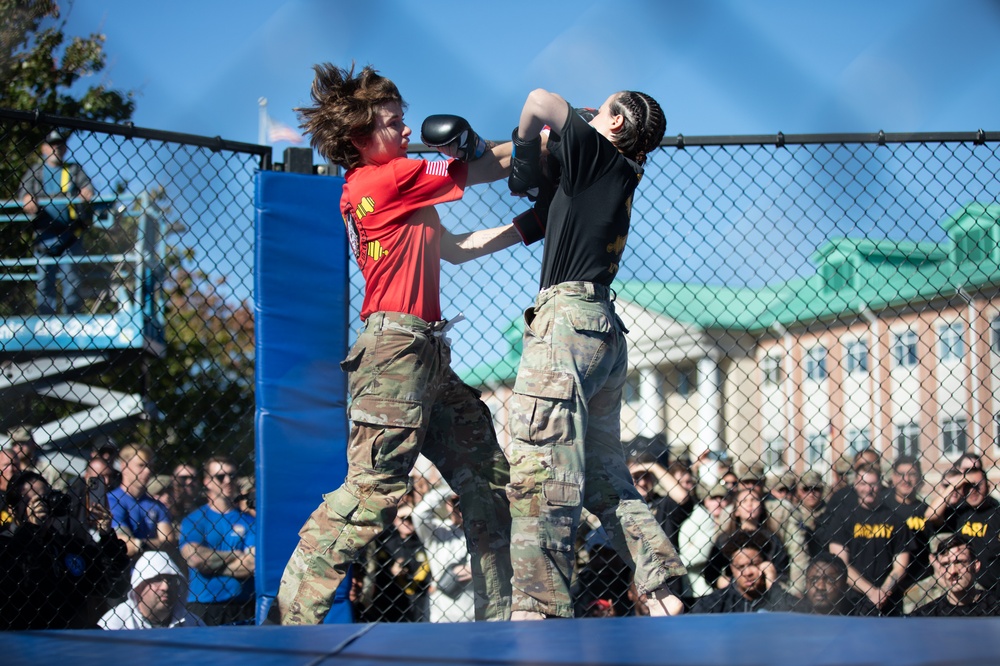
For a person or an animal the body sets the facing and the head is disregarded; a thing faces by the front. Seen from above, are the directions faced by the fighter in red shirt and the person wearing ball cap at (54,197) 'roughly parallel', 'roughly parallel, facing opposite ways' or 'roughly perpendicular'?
roughly perpendicular

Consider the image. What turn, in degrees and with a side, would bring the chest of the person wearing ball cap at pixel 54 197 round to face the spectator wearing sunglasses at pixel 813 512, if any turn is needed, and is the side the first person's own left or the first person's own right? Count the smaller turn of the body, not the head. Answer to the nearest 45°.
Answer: approximately 90° to the first person's own left

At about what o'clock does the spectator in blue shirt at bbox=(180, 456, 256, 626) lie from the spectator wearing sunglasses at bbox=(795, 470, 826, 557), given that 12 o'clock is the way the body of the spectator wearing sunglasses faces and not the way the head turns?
The spectator in blue shirt is roughly at 2 o'clock from the spectator wearing sunglasses.

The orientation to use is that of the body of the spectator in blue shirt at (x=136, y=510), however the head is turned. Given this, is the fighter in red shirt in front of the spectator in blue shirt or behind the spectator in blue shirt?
in front

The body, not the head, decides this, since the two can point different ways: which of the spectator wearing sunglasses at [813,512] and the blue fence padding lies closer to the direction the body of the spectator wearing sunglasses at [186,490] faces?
the blue fence padding

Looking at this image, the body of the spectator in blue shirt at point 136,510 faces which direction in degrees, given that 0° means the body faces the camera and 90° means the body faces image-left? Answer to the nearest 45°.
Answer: approximately 315°

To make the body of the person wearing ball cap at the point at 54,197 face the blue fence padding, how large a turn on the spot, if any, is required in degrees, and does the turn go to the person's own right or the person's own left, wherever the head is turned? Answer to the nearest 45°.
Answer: approximately 45° to the person's own left

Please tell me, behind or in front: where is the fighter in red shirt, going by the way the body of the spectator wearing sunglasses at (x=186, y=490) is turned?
in front

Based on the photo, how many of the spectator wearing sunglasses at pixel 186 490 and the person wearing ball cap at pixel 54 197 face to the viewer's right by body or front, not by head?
0
